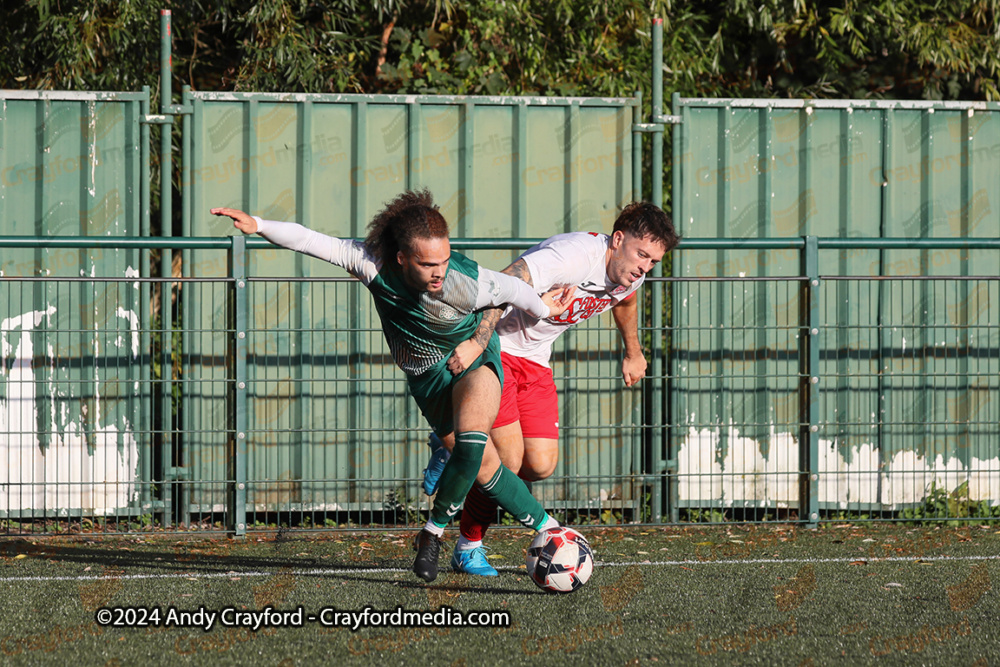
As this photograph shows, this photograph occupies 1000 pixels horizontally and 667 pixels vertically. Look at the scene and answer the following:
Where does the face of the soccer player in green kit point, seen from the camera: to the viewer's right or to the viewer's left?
to the viewer's right

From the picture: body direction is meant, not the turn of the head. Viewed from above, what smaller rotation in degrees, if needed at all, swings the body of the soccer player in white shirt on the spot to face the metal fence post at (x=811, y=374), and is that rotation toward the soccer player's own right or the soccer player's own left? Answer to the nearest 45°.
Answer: approximately 90° to the soccer player's own left

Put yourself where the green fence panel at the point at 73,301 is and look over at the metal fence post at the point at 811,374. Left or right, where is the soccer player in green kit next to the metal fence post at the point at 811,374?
right

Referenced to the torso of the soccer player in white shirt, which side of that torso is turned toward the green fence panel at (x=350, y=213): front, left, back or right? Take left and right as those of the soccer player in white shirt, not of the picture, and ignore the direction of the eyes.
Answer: back

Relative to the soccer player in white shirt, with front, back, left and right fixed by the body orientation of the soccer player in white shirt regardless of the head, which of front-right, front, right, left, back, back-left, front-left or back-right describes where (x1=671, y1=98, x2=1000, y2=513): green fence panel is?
left

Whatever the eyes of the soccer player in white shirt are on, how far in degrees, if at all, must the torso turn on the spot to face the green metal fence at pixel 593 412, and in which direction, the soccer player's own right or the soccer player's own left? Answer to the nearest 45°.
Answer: approximately 135° to the soccer player's own left

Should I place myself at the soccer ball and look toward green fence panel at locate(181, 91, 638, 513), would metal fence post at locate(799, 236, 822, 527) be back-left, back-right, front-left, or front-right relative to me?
front-right

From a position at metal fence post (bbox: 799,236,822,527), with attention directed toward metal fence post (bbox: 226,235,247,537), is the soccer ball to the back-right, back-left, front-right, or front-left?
front-left
